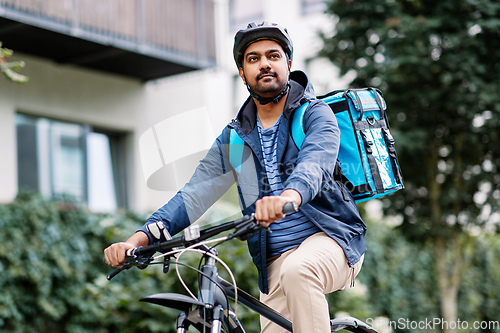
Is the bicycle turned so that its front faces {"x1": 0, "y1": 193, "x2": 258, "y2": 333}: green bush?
no

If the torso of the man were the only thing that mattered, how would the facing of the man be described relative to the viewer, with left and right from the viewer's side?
facing the viewer and to the left of the viewer

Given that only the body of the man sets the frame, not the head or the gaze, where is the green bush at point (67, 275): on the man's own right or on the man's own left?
on the man's own right

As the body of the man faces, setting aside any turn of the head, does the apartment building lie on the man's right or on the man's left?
on the man's right

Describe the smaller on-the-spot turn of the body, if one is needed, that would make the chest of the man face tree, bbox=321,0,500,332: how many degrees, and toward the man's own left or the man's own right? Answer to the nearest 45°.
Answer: approximately 180°

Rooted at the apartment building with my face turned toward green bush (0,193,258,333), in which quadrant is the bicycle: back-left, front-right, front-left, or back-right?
front-left

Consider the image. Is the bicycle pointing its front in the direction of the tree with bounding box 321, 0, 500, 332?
no

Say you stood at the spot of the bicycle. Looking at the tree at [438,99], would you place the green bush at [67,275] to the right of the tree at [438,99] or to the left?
left
